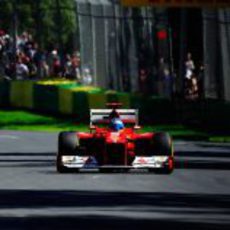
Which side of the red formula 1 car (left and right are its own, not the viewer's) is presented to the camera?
front
